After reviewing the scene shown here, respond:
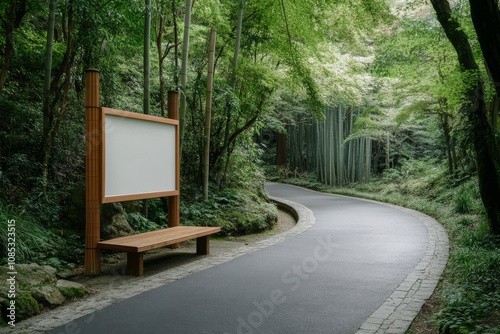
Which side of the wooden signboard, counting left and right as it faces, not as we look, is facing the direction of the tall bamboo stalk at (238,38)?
left

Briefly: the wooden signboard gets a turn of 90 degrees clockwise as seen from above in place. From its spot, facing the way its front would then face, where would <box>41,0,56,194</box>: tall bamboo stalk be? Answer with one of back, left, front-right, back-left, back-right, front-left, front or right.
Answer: right

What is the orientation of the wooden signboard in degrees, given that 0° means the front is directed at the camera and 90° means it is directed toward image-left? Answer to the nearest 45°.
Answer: approximately 315°

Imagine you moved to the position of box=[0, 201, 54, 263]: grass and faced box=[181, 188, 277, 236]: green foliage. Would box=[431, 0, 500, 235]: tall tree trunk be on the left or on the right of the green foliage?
right

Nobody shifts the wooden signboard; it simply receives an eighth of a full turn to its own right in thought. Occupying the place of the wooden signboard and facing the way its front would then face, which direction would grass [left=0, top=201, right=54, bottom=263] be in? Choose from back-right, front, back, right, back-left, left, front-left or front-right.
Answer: right

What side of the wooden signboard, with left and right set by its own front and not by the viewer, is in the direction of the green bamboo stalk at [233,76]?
left

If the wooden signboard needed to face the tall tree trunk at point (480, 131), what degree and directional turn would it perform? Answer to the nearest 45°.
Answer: approximately 45° to its left
